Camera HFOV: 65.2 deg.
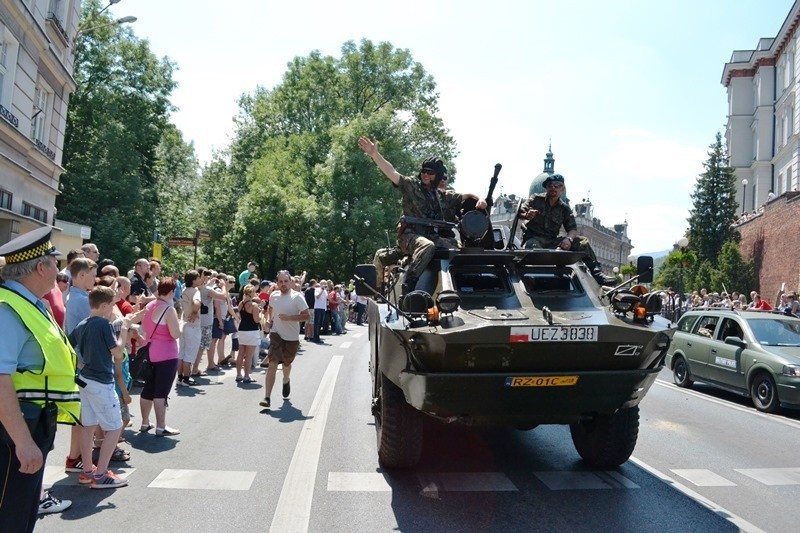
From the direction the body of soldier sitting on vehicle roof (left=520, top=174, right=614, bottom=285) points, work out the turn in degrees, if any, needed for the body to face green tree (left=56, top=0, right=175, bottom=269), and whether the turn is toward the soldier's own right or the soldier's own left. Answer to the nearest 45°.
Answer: approximately 135° to the soldier's own right

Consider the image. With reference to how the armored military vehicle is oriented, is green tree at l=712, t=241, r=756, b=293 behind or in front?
behind

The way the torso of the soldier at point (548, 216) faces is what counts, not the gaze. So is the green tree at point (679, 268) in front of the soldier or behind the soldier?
behind

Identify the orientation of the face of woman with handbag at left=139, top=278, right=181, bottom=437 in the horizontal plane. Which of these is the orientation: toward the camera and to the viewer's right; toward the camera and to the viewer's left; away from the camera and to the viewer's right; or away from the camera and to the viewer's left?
away from the camera and to the viewer's right

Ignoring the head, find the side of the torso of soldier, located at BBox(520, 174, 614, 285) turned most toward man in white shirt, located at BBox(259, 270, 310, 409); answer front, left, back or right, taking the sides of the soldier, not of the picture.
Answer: right

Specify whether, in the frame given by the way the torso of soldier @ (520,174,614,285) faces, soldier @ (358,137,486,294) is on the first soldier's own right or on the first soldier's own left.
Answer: on the first soldier's own right

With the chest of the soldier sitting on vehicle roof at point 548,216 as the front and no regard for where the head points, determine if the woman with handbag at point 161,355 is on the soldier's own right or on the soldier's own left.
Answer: on the soldier's own right

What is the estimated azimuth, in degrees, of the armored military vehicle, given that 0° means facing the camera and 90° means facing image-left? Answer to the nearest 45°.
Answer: approximately 0°
